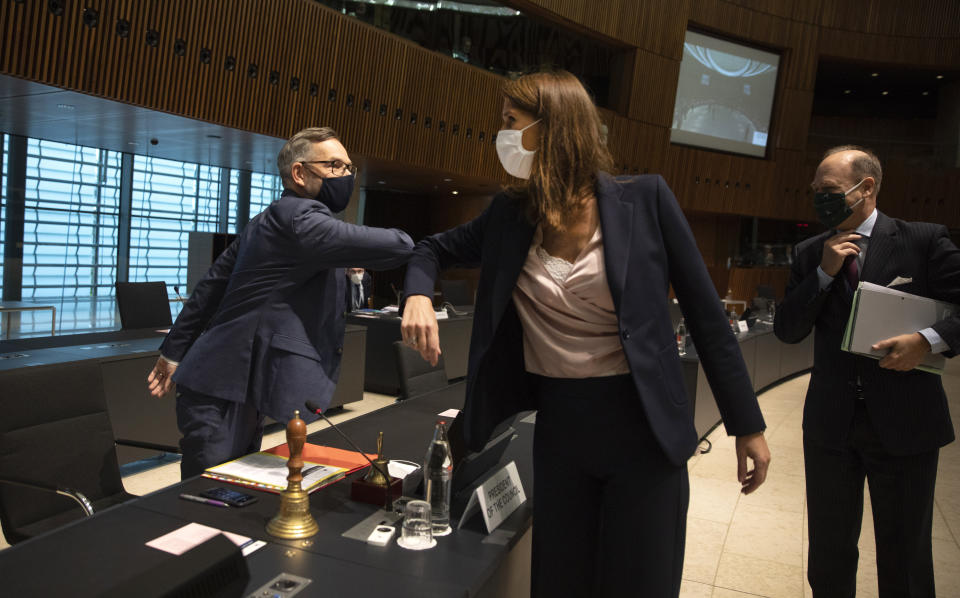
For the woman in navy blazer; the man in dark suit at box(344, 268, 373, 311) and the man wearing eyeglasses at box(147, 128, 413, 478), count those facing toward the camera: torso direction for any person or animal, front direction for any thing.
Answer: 2

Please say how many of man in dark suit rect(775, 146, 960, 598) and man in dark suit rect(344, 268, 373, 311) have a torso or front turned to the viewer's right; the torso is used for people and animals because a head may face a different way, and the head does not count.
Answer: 0

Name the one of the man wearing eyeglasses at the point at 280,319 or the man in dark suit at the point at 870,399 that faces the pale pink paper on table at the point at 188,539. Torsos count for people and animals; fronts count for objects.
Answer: the man in dark suit

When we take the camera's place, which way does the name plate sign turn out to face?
facing the viewer and to the right of the viewer

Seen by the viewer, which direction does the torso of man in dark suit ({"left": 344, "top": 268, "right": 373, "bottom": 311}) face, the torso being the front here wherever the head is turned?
toward the camera

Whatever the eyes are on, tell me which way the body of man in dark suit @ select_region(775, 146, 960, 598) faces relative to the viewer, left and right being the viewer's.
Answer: facing the viewer and to the left of the viewer

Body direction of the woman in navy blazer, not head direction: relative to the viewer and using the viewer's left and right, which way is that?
facing the viewer

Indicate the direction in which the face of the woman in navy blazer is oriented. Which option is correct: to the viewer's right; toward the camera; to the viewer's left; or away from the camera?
to the viewer's left

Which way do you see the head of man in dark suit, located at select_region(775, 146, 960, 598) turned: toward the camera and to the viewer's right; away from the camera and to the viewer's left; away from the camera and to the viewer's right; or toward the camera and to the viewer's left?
toward the camera and to the viewer's left

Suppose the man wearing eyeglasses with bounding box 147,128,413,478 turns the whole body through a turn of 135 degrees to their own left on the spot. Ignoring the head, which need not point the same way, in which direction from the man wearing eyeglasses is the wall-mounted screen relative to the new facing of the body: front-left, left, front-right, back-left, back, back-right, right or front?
right

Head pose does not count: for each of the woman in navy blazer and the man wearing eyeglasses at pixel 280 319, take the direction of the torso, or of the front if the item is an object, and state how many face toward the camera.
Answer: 1

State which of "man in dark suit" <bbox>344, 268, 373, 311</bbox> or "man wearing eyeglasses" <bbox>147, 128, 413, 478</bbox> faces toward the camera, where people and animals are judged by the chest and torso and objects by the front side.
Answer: the man in dark suit

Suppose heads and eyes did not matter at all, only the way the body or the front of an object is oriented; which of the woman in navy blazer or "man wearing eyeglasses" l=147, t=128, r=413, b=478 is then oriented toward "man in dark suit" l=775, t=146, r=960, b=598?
the man wearing eyeglasses

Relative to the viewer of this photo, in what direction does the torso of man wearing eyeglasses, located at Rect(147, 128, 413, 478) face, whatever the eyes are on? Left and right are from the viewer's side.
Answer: facing to the right of the viewer

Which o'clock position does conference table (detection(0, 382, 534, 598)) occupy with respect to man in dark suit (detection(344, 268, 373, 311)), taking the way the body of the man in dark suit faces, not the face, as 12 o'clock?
The conference table is roughly at 12 o'clock from the man in dark suit.

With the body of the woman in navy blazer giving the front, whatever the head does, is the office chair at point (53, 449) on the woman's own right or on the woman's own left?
on the woman's own right

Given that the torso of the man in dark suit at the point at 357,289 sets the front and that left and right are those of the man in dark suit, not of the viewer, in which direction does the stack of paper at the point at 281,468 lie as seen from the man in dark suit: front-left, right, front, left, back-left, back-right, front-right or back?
front

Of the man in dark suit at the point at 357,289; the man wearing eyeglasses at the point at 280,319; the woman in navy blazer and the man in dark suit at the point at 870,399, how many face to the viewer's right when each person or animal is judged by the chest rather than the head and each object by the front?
1
